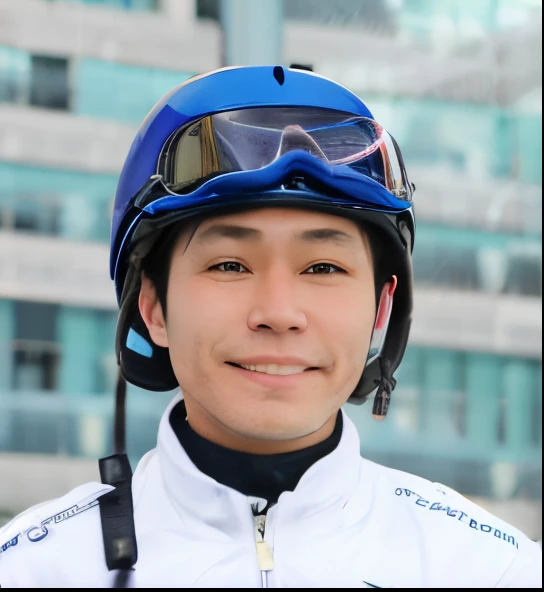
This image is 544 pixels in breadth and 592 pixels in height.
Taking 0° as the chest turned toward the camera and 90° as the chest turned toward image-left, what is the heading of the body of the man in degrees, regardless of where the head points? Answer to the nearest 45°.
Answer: approximately 0°
